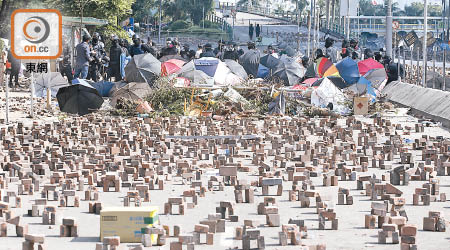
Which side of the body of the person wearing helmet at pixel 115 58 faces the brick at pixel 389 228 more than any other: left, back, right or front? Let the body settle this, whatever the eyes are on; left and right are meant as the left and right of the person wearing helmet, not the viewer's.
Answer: front

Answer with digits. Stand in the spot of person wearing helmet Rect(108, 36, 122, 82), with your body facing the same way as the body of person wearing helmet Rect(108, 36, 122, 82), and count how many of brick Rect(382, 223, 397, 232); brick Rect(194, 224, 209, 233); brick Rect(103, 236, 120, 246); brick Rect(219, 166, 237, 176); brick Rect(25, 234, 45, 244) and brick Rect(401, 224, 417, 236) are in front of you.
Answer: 6

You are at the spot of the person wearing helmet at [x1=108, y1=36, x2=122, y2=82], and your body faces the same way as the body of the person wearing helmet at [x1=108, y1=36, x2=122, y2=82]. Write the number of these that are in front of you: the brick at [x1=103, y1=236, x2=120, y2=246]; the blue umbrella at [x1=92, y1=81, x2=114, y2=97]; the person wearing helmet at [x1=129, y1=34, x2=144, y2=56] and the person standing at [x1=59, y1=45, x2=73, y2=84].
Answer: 2

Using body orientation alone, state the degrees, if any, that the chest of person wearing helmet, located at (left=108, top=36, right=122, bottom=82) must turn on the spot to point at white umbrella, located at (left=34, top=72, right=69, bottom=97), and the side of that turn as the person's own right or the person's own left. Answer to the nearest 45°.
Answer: approximately 135° to the person's own left

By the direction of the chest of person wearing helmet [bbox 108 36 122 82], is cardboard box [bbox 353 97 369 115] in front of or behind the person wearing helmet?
in front

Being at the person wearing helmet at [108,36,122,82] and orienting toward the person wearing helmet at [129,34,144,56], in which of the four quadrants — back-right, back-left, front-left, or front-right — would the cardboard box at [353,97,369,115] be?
back-right

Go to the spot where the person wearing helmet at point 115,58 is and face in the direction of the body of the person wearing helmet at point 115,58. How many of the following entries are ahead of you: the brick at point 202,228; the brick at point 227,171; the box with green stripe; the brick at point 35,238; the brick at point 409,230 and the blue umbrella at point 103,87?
6

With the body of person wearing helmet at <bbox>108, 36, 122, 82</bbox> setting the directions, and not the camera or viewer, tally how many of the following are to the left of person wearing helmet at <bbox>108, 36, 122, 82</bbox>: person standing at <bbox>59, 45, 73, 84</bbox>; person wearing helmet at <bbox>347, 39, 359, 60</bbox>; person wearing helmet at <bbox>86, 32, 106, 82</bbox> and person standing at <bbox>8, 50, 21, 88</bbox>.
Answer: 1

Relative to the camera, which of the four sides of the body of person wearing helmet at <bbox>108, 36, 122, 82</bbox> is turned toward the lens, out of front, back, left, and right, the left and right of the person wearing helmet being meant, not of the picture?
front

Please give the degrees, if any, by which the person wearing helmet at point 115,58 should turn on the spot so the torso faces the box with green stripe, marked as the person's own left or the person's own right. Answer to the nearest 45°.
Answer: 0° — they already face it

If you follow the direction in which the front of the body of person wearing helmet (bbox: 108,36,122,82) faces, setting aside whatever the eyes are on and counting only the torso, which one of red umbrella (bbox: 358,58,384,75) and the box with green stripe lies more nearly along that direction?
the box with green stripe

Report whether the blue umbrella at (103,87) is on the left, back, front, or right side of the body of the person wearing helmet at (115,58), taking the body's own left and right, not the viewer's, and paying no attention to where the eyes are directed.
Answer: front

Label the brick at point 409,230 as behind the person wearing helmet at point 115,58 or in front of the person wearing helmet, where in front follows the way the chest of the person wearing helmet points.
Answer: in front
